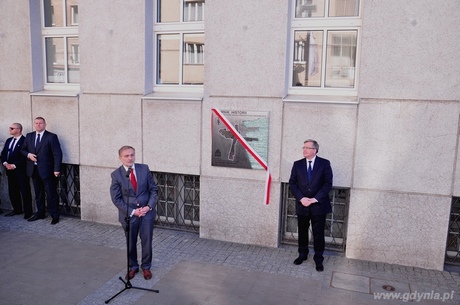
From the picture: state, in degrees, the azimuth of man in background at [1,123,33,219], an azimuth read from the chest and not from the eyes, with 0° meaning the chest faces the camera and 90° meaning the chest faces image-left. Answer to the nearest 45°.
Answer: approximately 45°

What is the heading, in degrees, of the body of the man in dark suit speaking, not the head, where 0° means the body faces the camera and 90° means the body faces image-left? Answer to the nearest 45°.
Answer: approximately 0°

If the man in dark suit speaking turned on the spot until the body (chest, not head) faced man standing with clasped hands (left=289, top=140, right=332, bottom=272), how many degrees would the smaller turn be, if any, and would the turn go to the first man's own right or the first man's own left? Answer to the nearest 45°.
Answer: approximately 90° to the first man's own left

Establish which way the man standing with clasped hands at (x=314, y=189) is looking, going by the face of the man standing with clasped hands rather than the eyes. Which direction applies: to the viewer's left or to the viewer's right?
to the viewer's left

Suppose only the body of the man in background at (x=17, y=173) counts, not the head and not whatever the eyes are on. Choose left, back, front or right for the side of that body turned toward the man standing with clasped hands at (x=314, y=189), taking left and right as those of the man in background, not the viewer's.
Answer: left

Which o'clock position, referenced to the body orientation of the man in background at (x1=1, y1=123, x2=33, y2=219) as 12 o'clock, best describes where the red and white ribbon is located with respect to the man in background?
The red and white ribbon is roughly at 9 o'clock from the man in background.
